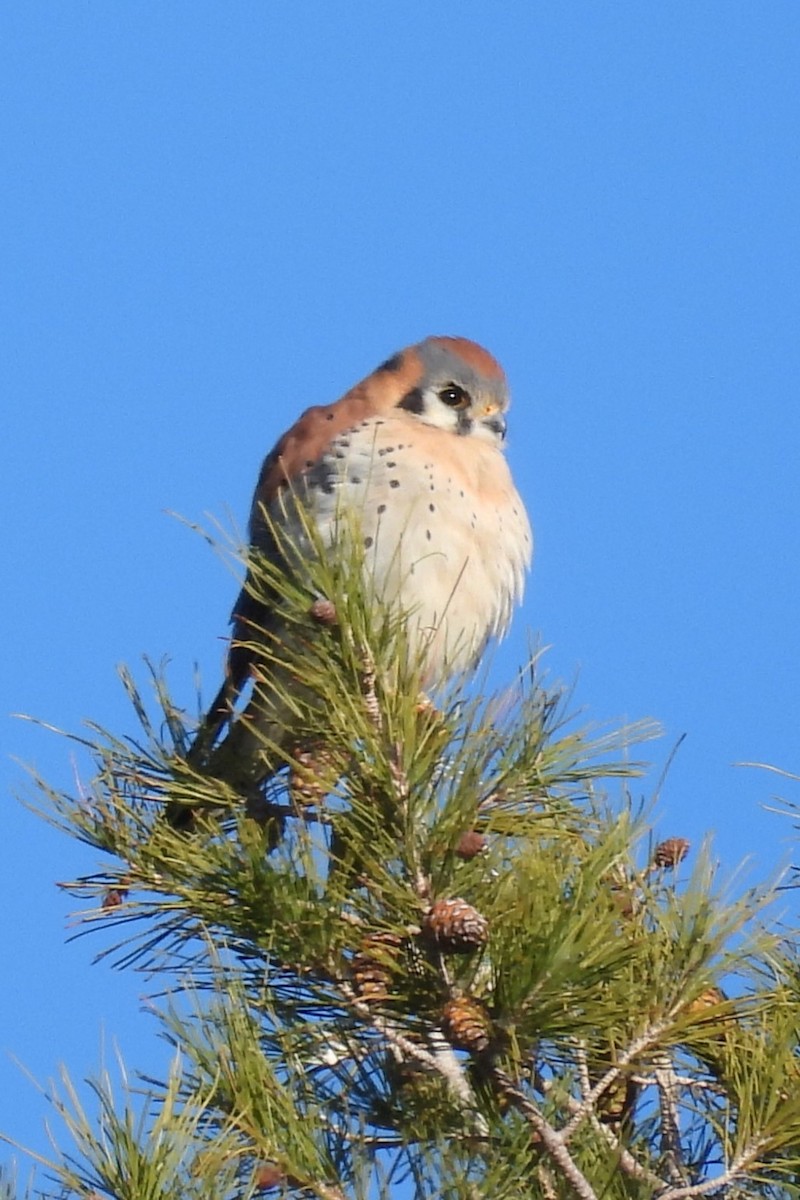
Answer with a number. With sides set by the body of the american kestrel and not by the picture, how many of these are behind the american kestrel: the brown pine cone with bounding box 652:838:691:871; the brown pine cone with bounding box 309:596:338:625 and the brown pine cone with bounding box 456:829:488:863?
0

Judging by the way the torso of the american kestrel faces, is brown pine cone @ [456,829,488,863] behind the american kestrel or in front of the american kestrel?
in front

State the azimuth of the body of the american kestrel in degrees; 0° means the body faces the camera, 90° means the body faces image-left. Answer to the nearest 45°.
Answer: approximately 315°

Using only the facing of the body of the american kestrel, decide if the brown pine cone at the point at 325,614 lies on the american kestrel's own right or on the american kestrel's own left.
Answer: on the american kestrel's own right

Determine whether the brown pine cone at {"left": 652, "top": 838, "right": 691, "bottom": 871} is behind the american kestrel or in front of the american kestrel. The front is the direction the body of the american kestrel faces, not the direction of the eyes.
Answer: in front
